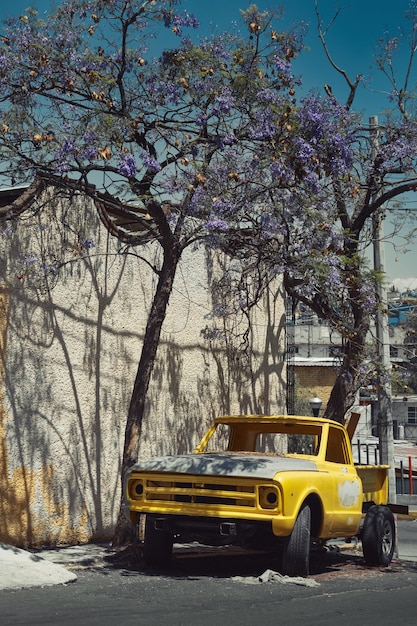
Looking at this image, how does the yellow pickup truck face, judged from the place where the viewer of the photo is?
facing the viewer and to the left of the viewer

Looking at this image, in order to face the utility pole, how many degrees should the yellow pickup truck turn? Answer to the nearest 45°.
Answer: approximately 135° to its right
